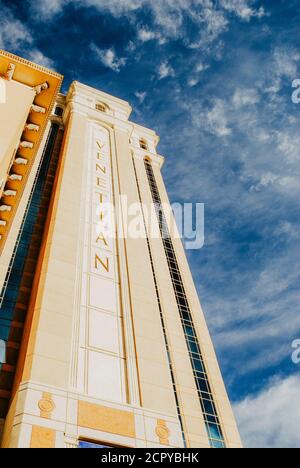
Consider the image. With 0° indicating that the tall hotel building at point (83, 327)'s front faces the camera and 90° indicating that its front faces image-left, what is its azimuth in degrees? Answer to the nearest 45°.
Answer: approximately 0°
